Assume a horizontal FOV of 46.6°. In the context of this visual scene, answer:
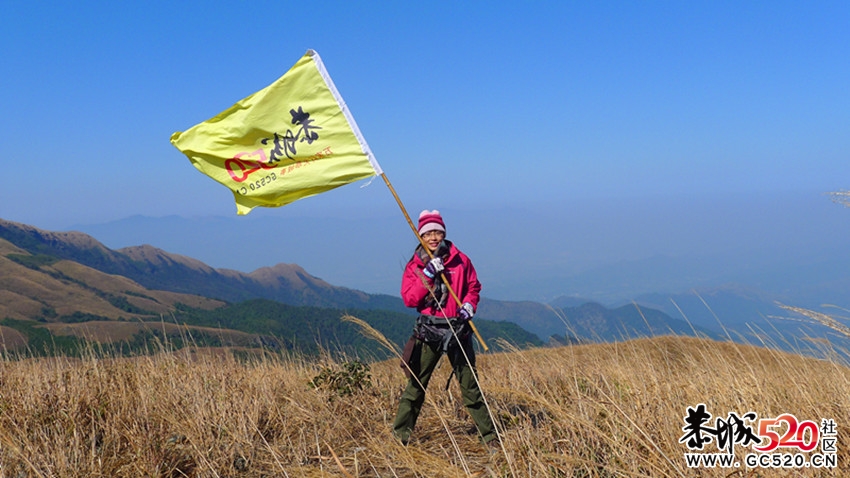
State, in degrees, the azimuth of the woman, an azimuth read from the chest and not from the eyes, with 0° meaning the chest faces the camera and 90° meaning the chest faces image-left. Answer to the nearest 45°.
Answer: approximately 0°

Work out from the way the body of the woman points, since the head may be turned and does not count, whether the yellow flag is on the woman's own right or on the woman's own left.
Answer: on the woman's own right
